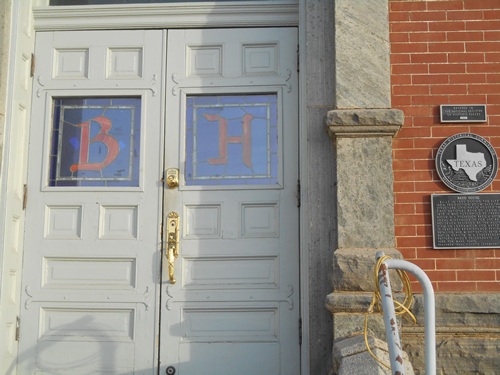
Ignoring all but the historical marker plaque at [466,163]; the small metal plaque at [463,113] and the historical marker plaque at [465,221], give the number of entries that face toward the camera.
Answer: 3

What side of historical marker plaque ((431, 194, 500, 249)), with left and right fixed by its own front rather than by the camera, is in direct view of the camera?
front

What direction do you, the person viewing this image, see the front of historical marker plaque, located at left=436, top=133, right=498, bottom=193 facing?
facing the viewer

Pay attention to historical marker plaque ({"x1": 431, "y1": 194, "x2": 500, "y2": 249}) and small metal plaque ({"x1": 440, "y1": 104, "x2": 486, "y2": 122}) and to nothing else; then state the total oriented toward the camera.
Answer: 2

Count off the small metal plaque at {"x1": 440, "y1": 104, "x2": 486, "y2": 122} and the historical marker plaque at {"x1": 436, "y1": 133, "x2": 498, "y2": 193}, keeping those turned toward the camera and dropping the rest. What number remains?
2

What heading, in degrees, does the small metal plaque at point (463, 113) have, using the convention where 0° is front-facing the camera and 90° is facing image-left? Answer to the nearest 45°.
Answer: approximately 0°
